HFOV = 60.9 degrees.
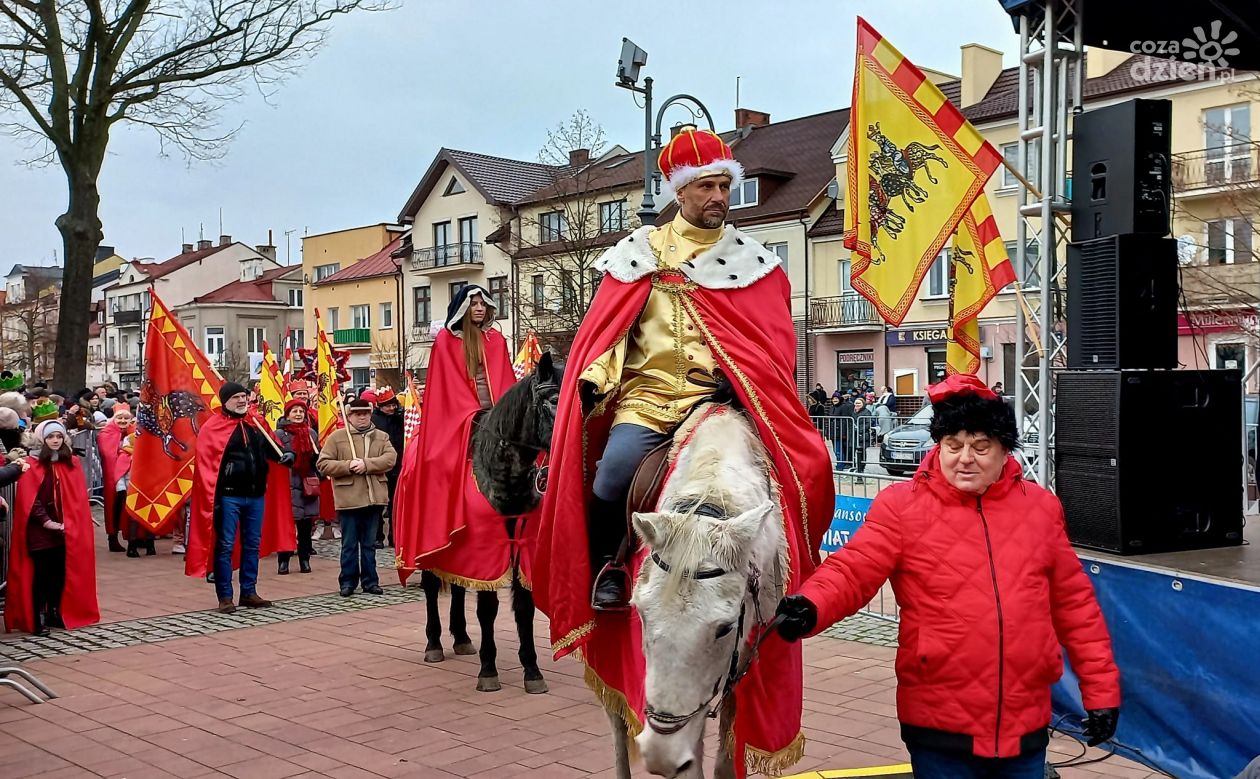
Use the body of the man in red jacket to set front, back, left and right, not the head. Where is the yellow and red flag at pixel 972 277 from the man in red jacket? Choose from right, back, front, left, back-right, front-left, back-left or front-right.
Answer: back

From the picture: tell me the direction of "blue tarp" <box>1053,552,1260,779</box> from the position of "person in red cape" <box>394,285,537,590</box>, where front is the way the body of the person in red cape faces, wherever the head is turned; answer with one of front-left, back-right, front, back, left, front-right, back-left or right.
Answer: front

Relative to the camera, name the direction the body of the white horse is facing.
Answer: toward the camera

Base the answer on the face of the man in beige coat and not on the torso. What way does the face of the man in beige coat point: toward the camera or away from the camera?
toward the camera

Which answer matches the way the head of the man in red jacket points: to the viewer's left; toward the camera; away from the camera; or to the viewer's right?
toward the camera

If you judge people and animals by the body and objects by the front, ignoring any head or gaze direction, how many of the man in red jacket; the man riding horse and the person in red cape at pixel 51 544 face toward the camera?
3

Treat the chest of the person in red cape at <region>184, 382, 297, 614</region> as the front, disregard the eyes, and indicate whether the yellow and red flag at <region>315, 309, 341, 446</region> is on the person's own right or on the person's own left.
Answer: on the person's own left

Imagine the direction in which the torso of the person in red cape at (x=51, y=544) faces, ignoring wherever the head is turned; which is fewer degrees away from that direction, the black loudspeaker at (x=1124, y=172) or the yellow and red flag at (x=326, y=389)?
the black loudspeaker

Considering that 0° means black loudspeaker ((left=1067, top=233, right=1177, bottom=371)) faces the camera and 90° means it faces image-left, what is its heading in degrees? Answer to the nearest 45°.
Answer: approximately 45°

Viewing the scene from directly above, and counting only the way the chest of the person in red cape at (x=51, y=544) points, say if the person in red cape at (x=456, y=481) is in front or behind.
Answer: in front

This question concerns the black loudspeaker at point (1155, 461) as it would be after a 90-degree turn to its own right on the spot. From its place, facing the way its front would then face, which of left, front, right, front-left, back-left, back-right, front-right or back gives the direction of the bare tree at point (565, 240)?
front

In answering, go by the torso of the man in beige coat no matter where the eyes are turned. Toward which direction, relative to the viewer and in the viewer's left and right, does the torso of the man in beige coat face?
facing the viewer

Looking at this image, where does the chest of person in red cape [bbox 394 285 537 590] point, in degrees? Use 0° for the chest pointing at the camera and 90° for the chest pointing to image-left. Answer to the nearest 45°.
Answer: approximately 315°

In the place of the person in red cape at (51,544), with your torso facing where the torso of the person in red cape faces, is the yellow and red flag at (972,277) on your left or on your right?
on your left
